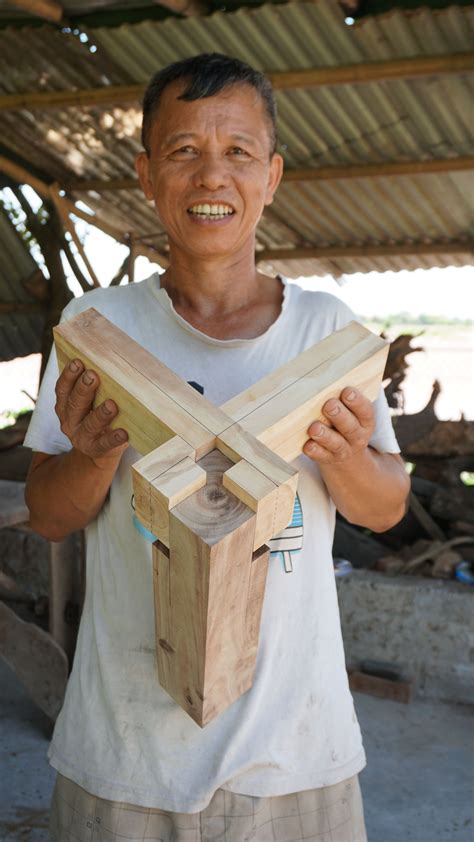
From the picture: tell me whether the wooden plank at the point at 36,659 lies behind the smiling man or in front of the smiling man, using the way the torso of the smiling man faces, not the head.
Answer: behind

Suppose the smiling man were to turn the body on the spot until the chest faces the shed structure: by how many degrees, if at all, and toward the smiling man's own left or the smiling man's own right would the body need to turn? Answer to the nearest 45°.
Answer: approximately 180°

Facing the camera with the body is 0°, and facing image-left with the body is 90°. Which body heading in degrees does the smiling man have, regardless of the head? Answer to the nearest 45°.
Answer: approximately 0°
